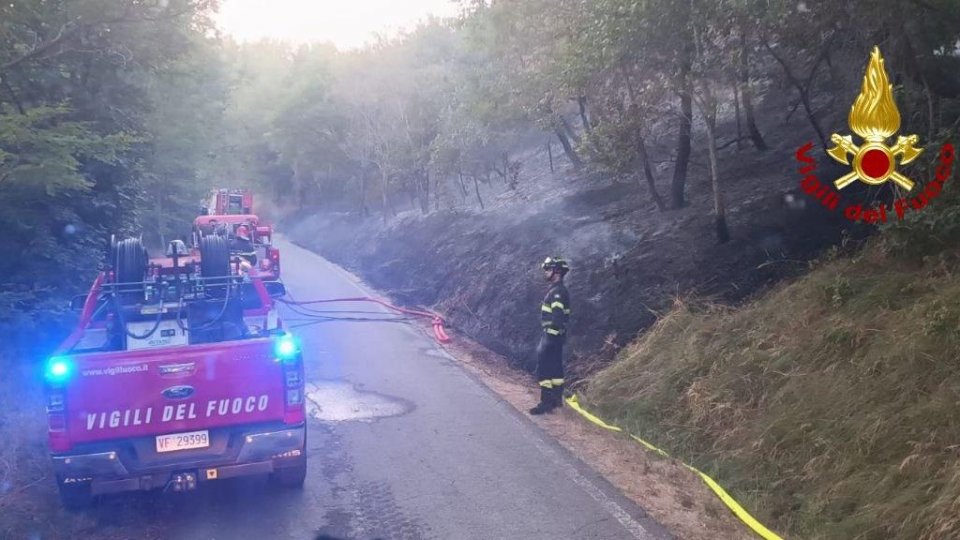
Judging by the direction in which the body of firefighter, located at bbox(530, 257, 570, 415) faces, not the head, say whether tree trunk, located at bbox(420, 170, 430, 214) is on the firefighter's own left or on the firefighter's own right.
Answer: on the firefighter's own right

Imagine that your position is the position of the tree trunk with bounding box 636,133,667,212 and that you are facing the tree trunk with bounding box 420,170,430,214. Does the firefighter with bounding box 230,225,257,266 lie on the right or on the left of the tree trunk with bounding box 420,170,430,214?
left

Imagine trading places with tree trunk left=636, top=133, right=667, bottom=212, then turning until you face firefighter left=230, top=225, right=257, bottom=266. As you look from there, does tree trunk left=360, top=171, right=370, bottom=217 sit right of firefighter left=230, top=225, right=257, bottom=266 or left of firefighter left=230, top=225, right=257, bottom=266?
right

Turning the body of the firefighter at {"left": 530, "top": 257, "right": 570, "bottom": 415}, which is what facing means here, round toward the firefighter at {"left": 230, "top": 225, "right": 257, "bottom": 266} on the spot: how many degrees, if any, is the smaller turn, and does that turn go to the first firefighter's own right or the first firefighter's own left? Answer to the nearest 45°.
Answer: approximately 45° to the first firefighter's own right

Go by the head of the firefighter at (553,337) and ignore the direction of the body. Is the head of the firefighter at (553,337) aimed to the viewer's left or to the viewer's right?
to the viewer's left

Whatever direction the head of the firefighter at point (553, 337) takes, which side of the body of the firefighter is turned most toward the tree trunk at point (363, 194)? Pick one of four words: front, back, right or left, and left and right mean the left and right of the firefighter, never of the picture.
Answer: right

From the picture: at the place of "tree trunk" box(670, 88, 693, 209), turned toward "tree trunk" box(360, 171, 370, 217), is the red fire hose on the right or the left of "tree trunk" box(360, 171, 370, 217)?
left

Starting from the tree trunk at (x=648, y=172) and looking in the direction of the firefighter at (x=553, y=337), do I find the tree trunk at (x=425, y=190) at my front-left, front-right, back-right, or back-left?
back-right

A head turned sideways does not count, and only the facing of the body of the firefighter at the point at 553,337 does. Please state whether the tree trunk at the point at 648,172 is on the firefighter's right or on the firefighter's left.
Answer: on the firefighter's right

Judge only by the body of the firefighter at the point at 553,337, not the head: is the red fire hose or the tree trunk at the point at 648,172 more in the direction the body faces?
the red fire hose

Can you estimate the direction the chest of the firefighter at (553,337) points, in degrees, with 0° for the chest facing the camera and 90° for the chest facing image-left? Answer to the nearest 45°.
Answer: approximately 90°

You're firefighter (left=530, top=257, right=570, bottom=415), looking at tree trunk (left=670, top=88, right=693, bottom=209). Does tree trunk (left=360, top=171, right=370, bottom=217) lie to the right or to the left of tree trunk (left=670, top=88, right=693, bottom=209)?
left
